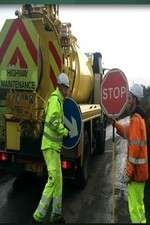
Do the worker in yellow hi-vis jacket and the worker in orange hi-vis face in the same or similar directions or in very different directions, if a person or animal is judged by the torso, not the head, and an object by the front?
very different directions

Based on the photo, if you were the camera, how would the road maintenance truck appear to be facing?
facing away from the viewer and to the right of the viewer

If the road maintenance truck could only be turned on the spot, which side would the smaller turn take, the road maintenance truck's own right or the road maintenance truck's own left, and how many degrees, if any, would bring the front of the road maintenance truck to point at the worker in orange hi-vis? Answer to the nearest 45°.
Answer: approximately 90° to the road maintenance truck's own right

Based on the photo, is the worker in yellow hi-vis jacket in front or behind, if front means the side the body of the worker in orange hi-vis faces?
in front

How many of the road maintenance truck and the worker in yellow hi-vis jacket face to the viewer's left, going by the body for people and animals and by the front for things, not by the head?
0

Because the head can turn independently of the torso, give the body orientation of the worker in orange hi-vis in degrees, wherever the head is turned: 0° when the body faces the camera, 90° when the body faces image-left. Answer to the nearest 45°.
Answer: approximately 90°
